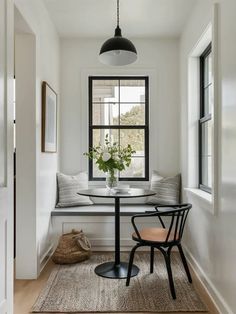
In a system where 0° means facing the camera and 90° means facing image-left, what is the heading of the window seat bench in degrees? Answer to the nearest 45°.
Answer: approximately 0°

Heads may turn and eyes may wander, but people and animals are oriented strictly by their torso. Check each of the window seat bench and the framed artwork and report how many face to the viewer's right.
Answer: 1

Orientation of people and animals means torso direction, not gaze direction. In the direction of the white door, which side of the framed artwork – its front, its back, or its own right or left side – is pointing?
right

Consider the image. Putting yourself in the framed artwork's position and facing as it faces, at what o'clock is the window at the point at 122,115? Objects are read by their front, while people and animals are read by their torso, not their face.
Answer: The window is roughly at 11 o'clock from the framed artwork.

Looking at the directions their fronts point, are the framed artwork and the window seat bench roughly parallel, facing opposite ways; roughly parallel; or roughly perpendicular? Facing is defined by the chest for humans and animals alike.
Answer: roughly perpendicular

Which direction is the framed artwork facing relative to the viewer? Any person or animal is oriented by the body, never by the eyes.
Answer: to the viewer's right

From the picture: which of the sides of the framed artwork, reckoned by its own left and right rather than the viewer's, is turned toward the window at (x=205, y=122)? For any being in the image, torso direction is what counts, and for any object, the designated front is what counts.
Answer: front

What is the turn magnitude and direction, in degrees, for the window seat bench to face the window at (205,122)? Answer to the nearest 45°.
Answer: approximately 90° to its left
